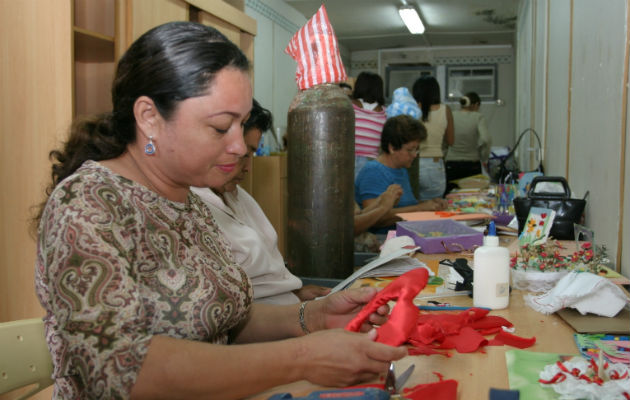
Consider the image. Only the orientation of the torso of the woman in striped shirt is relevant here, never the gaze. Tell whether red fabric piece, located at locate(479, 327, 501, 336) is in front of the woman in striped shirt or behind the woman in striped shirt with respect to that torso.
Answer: behind

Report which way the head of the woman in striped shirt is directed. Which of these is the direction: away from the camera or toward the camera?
away from the camera

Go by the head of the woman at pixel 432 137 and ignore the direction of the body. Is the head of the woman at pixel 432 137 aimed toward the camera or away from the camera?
away from the camera

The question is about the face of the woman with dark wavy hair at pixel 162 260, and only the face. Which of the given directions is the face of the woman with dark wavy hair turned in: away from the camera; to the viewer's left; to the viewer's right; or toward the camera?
to the viewer's right

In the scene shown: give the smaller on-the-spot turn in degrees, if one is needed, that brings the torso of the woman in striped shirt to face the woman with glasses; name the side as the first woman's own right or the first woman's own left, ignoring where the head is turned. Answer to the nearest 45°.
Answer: approximately 180°

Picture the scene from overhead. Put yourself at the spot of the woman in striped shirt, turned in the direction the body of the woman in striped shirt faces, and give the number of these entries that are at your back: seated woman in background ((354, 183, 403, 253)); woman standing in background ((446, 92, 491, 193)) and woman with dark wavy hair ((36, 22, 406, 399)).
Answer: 2

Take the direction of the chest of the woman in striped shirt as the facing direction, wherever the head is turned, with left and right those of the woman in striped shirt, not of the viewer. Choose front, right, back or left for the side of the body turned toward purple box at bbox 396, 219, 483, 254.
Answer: back

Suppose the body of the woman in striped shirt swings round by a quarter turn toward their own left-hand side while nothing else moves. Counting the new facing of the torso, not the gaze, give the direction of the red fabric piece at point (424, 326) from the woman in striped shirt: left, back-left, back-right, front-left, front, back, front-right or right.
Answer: left

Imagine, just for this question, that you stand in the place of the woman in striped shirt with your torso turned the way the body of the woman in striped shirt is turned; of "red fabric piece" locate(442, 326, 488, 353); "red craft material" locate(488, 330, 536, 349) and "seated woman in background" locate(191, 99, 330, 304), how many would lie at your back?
3

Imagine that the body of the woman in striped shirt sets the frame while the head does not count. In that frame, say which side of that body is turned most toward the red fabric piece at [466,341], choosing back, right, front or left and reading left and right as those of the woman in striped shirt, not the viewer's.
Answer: back

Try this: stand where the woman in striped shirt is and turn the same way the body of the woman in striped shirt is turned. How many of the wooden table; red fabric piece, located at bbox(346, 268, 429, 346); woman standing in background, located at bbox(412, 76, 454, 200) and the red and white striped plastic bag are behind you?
3

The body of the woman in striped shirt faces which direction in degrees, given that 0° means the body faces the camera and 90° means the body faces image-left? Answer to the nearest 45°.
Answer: approximately 180°

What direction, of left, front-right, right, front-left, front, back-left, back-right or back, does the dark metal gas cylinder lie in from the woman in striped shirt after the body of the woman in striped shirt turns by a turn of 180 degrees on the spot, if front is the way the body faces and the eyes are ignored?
front

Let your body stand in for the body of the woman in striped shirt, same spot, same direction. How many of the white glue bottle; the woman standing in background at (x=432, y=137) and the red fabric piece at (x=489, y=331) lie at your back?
2

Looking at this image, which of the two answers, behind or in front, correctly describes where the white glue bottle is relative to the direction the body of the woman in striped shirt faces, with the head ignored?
behind
